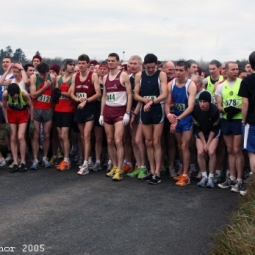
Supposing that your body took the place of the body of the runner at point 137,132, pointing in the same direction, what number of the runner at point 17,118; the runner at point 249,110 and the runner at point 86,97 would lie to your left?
1

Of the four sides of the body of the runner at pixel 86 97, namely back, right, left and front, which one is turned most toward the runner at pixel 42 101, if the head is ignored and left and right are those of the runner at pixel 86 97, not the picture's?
right

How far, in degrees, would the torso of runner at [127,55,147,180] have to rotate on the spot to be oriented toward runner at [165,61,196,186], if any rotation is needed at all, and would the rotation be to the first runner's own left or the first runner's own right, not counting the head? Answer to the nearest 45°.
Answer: approximately 90° to the first runner's own left

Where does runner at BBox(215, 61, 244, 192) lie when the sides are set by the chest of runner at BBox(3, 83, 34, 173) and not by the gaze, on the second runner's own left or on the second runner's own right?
on the second runner's own left

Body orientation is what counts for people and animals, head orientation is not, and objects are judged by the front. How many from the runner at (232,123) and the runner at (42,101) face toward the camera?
2

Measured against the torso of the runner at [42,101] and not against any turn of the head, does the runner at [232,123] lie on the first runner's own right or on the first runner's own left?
on the first runner's own left

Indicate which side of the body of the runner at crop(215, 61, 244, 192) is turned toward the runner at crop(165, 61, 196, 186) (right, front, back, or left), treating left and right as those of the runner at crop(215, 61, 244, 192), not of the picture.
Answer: right

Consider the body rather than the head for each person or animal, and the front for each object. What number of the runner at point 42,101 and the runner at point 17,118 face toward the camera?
2

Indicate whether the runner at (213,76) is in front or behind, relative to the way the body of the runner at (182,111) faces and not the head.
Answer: behind

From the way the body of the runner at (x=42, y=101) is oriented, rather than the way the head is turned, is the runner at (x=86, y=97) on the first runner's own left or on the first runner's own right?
on the first runner's own left

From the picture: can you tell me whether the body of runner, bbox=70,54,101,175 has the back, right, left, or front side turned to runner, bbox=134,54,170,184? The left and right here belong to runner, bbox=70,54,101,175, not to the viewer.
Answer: left
